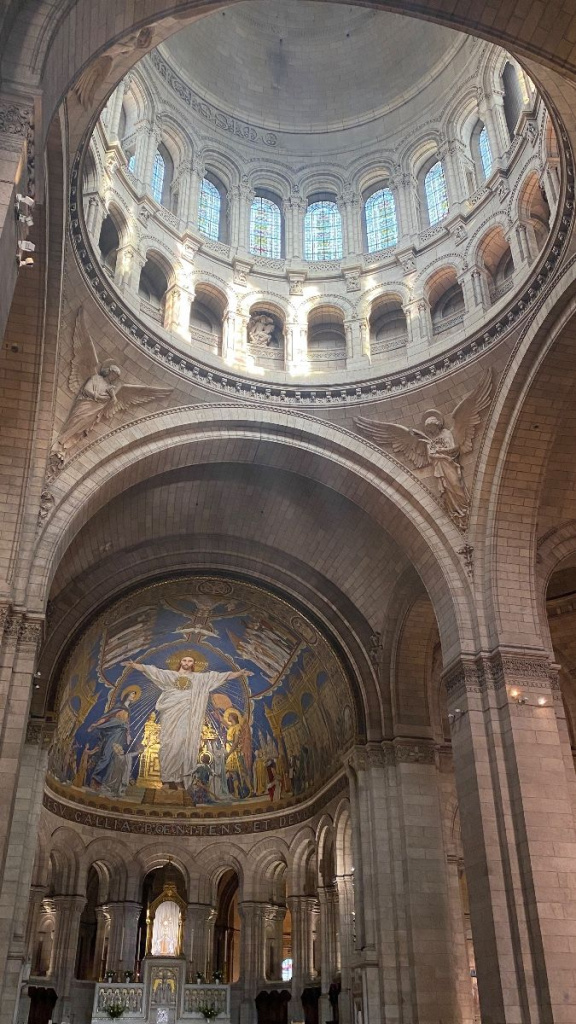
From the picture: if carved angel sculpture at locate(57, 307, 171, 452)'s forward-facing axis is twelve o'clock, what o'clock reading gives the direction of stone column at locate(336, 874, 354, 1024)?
The stone column is roughly at 9 o'clock from the carved angel sculpture.

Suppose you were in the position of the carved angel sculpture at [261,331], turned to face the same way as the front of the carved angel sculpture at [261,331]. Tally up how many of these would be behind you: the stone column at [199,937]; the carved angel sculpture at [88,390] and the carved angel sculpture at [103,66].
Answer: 1

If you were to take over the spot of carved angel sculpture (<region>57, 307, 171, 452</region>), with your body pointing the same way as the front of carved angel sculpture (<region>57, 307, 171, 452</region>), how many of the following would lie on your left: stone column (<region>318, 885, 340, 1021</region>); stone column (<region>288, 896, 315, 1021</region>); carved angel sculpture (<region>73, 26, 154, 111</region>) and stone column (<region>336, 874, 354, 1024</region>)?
3

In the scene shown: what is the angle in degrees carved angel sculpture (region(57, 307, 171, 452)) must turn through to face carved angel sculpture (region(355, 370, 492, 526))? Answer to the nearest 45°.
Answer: approximately 45° to its left

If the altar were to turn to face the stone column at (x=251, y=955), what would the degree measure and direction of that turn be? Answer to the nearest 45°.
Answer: approximately 90° to its left

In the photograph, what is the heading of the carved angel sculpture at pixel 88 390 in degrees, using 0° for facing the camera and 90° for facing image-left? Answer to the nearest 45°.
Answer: approximately 315°

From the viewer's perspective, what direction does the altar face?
toward the camera

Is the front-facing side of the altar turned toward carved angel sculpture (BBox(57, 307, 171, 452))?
yes

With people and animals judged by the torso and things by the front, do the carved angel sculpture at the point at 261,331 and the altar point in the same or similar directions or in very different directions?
same or similar directions

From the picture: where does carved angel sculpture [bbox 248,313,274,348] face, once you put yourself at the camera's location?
facing the viewer
